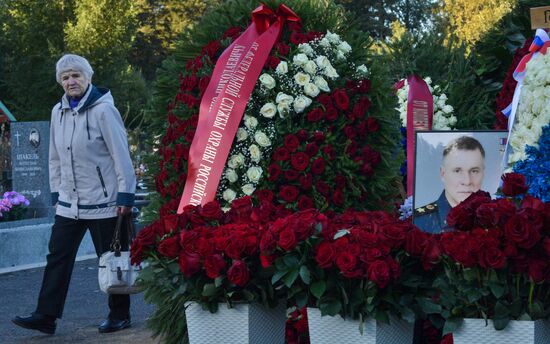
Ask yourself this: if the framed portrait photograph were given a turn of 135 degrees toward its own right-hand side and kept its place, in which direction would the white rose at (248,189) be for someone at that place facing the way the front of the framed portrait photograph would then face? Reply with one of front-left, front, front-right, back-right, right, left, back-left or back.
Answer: front-left

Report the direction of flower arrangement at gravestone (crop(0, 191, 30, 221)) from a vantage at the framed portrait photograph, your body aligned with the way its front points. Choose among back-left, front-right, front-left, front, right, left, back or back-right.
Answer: back-right

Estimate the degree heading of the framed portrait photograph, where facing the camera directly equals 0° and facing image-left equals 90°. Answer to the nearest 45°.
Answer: approximately 0°
